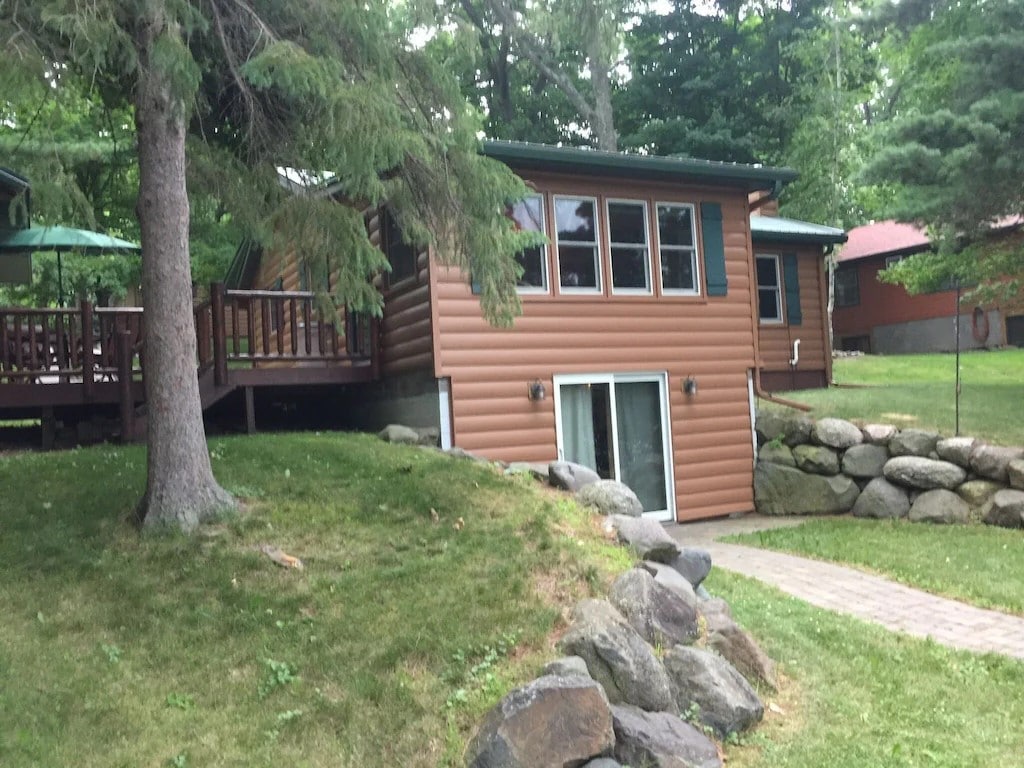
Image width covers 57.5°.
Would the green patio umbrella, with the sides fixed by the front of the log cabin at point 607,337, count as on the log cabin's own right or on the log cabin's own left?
on the log cabin's own right

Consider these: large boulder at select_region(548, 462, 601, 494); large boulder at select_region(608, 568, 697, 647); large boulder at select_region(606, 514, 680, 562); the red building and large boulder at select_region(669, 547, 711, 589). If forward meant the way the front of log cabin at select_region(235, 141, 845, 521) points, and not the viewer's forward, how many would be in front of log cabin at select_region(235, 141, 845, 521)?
4

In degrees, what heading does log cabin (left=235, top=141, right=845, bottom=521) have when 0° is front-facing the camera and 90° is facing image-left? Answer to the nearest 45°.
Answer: approximately 0°

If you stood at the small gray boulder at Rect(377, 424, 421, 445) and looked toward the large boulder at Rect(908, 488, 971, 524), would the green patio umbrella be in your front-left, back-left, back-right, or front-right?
back-left

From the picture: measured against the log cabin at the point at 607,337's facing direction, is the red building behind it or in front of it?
behind

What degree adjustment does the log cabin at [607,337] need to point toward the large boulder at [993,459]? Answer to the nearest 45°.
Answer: approximately 90° to its left

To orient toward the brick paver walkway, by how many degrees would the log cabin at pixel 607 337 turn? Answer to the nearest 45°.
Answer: approximately 45° to its left

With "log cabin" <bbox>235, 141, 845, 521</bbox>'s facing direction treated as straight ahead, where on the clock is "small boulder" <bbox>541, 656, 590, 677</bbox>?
The small boulder is roughly at 12 o'clock from the log cabin.

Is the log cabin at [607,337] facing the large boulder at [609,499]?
yes

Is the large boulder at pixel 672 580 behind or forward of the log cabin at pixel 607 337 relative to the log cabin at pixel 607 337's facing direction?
forward

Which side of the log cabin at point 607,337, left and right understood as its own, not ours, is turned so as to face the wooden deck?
right

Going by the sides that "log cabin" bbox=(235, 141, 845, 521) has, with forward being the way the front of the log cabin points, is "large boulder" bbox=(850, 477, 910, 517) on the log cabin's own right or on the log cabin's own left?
on the log cabin's own left

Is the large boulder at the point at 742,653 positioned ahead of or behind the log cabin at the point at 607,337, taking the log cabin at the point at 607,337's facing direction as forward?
ahead
